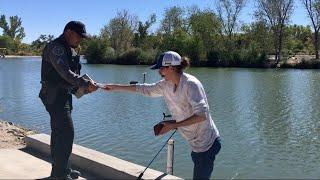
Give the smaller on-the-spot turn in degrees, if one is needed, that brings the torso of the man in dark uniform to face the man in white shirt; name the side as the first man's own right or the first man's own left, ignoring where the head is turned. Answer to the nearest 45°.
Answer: approximately 45° to the first man's own right

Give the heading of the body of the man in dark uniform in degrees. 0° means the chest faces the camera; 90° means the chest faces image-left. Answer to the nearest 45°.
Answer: approximately 270°
